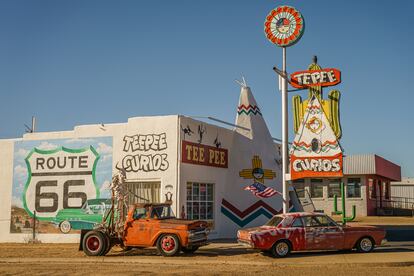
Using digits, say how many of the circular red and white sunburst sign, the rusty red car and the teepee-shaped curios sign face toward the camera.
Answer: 2

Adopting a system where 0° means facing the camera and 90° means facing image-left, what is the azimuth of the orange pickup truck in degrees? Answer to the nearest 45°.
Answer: approximately 315°

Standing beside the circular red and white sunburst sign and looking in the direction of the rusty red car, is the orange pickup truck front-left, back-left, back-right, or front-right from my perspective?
front-right

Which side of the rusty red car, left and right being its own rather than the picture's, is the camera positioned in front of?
right

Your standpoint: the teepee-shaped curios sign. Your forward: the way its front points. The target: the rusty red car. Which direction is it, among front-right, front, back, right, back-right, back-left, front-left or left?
front

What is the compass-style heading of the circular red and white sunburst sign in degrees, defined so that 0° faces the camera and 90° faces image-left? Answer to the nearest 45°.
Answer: approximately 0°

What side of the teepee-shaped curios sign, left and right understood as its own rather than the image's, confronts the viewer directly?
front
